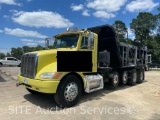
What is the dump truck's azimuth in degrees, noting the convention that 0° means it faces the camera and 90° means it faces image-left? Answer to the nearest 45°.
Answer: approximately 45°
